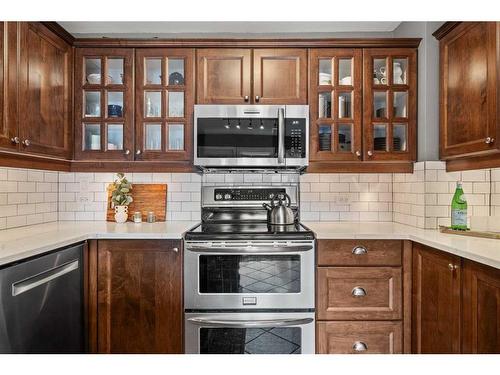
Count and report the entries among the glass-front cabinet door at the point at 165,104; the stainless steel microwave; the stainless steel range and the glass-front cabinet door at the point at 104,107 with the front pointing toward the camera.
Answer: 4

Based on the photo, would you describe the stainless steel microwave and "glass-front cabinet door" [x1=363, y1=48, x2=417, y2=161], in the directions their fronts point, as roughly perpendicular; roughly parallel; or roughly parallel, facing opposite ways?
roughly parallel

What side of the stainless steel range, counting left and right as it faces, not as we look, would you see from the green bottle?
left

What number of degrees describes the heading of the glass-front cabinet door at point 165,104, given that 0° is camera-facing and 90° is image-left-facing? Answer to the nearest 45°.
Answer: approximately 0°

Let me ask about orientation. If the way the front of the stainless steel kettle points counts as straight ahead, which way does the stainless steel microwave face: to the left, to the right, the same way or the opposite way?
to the left

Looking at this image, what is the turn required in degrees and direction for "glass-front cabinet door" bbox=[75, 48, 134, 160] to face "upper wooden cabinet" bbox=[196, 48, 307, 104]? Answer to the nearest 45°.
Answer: approximately 45° to its left

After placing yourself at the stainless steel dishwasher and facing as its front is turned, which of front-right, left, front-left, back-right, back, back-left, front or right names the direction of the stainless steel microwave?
front-left

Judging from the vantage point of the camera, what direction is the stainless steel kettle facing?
facing to the left of the viewer

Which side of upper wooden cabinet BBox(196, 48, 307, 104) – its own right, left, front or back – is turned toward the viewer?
front

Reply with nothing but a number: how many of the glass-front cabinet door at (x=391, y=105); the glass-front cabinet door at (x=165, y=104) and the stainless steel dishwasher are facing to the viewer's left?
0

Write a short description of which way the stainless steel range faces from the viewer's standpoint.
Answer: facing the viewer

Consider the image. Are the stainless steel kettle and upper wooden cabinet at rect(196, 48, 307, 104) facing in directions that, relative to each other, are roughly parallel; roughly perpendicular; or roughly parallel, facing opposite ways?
roughly perpendicular

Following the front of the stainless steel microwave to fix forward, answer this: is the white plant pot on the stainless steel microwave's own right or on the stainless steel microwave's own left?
on the stainless steel microwave's own right

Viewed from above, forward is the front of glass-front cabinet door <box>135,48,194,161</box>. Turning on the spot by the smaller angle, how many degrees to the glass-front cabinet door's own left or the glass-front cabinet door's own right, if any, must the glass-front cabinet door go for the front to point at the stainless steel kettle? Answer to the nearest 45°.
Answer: approximately 90° to the glass-front cabinet door's own left
